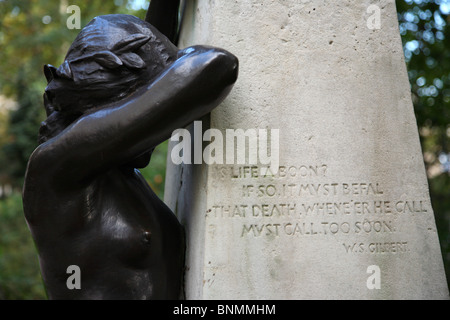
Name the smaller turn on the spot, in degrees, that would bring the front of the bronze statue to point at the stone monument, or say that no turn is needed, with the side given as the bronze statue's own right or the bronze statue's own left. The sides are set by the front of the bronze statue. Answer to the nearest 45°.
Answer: approximately 45° to the bronze statue's own left
